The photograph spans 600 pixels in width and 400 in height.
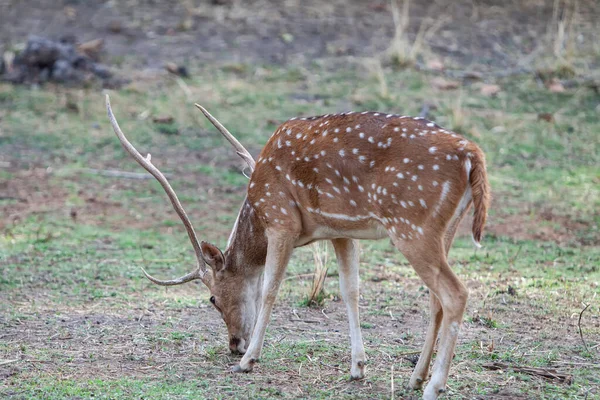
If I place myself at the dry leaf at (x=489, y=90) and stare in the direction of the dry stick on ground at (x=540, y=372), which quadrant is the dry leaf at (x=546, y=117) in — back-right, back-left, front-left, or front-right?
front-left

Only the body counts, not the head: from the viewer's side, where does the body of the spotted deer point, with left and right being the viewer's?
facing to the left of the viewer

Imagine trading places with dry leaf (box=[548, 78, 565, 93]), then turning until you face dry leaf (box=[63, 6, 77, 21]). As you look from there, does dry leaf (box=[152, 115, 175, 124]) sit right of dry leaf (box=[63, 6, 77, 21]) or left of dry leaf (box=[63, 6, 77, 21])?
left

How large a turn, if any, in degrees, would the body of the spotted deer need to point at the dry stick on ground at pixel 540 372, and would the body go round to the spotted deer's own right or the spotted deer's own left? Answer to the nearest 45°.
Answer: approximately 180°

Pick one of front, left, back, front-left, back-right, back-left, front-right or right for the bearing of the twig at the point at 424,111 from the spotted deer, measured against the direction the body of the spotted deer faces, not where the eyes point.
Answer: right

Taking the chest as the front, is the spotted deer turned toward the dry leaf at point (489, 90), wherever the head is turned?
no

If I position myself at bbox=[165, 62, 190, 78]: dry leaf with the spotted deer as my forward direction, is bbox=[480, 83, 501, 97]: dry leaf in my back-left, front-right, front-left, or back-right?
front-left

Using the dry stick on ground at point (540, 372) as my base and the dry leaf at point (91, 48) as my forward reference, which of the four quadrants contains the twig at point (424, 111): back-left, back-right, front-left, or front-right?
front-right

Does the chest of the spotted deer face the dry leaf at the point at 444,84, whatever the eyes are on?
no

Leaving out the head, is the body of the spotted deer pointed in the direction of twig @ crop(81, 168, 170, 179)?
no

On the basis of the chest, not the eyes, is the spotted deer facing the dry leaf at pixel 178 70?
no

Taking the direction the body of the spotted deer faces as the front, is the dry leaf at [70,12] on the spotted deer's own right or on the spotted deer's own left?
on the spotted deer's own right

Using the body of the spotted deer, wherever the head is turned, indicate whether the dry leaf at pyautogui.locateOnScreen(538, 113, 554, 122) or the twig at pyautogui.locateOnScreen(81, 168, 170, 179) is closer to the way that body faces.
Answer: the twig

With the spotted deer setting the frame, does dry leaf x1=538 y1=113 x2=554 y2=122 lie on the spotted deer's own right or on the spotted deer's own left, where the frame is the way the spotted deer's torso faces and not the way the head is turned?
on the spotted deer's own right
